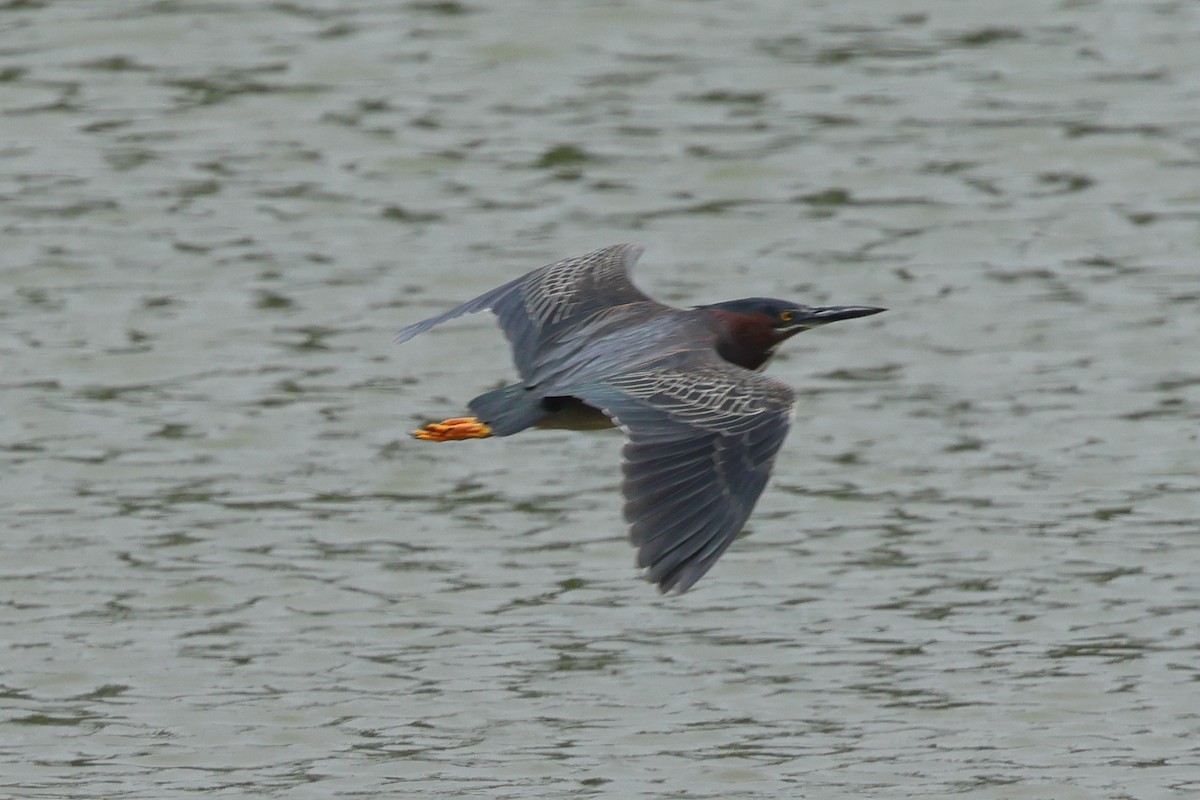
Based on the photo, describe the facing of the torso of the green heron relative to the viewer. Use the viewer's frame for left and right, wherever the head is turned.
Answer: facing to the right of the viewer
